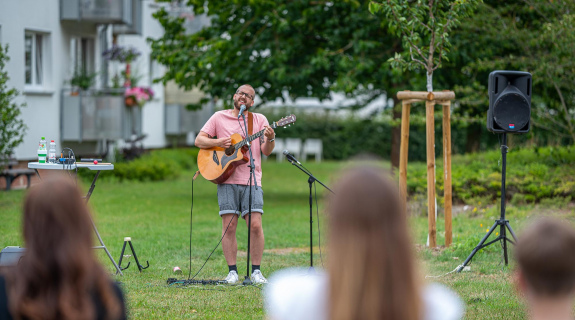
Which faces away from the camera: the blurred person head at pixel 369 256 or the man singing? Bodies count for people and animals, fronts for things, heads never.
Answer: the blurred person head

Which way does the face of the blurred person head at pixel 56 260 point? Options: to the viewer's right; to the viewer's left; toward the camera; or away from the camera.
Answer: away from the camera

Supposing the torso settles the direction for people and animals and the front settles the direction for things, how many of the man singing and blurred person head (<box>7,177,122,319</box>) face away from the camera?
1

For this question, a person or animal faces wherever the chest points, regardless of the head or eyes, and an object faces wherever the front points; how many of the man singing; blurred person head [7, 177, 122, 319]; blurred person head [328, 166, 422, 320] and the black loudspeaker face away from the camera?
2

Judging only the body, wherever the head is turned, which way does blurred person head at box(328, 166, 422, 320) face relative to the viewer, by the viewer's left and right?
facing away from the viewer

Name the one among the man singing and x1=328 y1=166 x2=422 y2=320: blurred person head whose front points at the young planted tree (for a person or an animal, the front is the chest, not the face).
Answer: the blurred person head

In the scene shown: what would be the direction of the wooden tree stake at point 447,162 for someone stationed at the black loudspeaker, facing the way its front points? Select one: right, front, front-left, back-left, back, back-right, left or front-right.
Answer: back-right

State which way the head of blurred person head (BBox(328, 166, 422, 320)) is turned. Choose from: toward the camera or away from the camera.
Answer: away from the camera

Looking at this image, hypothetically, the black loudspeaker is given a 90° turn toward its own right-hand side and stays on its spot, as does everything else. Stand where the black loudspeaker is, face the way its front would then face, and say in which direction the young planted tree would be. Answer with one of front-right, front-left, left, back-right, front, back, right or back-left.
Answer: front-right

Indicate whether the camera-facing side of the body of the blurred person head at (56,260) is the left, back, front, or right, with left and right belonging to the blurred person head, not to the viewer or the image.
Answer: back

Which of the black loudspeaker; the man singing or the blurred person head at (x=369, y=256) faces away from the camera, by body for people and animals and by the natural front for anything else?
the blurred person head
